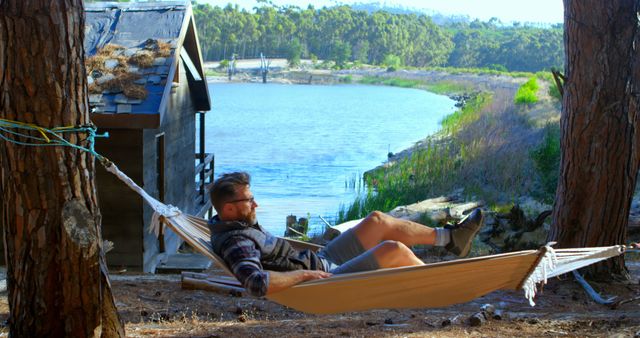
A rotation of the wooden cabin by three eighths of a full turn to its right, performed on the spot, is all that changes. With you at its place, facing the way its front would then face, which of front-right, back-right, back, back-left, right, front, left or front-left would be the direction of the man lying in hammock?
left

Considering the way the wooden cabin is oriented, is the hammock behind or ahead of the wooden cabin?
ahead

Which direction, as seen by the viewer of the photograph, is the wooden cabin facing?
facing the viewer and to the right of the viewer

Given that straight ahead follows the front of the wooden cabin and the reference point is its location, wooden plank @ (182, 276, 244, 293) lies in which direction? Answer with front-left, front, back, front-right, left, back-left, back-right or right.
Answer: front-right

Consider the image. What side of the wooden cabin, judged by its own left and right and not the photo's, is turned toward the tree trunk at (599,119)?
front

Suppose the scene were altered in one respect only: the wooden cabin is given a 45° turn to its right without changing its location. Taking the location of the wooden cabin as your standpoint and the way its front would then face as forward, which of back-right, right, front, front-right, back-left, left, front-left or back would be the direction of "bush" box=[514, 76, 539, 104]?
back-left

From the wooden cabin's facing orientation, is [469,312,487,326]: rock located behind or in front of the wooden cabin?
in front

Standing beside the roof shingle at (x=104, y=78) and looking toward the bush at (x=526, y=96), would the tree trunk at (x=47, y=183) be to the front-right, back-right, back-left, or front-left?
back-right
